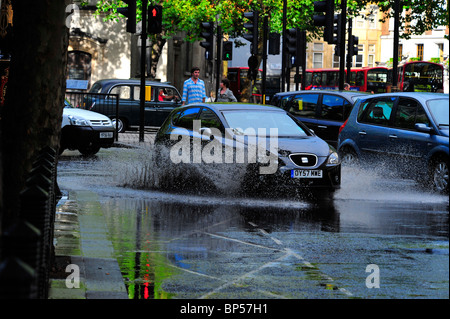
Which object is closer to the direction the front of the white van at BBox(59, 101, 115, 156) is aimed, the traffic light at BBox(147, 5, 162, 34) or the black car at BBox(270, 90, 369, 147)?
the black car

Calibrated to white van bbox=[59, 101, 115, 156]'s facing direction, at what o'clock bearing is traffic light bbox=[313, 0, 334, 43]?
The traffic light is roughly at 10 o'clock from the white van.

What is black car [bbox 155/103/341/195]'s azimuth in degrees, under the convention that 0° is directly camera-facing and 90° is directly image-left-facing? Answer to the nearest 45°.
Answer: approximately 315°
